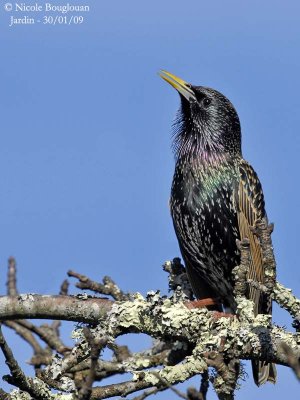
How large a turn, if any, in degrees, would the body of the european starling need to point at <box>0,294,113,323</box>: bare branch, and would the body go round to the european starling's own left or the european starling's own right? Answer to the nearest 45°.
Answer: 0° — it already faces it

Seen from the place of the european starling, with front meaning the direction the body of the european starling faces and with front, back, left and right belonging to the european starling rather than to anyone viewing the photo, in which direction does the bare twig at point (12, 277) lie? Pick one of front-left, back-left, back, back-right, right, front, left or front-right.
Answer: front-right

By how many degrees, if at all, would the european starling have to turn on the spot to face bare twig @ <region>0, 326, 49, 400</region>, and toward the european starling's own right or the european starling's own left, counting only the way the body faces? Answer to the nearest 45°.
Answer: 0° — it already faces it

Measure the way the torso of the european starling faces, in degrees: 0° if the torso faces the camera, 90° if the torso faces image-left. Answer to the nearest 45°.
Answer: approximately 45°

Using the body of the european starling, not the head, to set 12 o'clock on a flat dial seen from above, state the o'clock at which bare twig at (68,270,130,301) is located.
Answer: The bare twig is roughly at 1 o'clock from the european starling.
